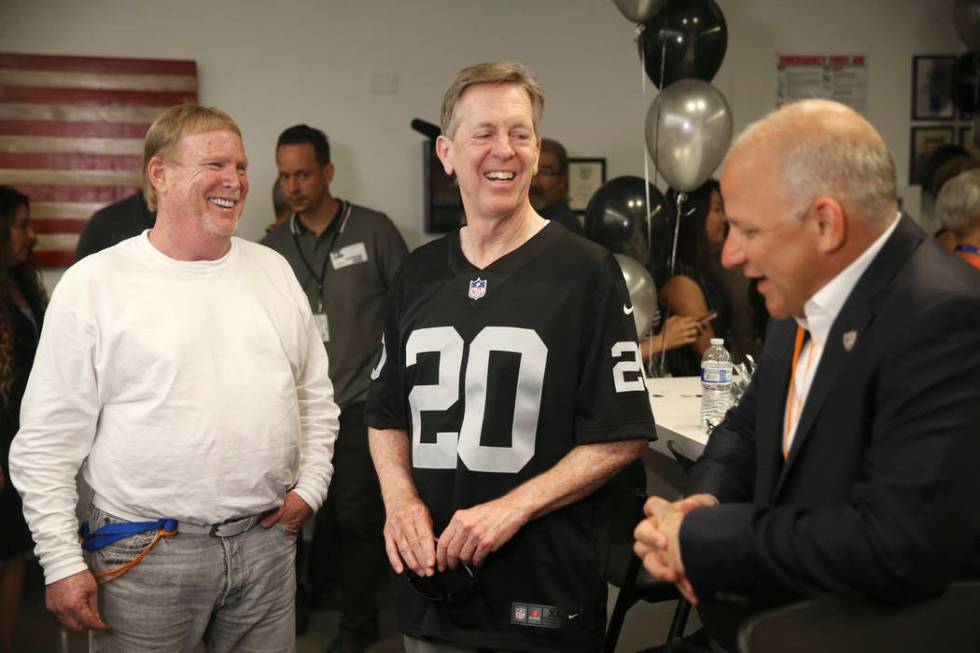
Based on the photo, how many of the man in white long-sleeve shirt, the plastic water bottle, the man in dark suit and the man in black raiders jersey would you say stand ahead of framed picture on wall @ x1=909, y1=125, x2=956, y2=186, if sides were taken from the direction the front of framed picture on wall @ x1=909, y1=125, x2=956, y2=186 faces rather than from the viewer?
4

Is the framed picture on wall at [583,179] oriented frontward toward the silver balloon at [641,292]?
yes

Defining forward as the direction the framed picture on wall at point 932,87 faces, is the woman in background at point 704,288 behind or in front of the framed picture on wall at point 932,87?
in front

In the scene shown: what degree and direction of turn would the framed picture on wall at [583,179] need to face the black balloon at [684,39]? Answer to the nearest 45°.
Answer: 0° — it already faces it

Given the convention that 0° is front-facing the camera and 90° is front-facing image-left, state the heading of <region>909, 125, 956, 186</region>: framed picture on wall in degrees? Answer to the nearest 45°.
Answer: approximately 0°

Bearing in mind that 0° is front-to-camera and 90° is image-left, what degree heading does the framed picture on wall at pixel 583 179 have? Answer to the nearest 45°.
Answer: approximately 0°

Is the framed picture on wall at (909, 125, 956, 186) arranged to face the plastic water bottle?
yes

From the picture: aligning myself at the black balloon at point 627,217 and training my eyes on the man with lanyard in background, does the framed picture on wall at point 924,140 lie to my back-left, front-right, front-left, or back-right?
back-right

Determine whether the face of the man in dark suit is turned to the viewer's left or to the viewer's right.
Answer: to the viewer's left

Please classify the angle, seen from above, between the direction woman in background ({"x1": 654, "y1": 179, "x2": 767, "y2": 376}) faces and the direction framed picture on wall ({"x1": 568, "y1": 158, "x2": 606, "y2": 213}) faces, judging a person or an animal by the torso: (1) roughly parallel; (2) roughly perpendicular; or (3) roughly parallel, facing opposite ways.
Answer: roughly perpendicular

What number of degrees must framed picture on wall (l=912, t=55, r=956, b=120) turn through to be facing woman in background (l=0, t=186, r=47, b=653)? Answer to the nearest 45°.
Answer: approximately 45° to its right
